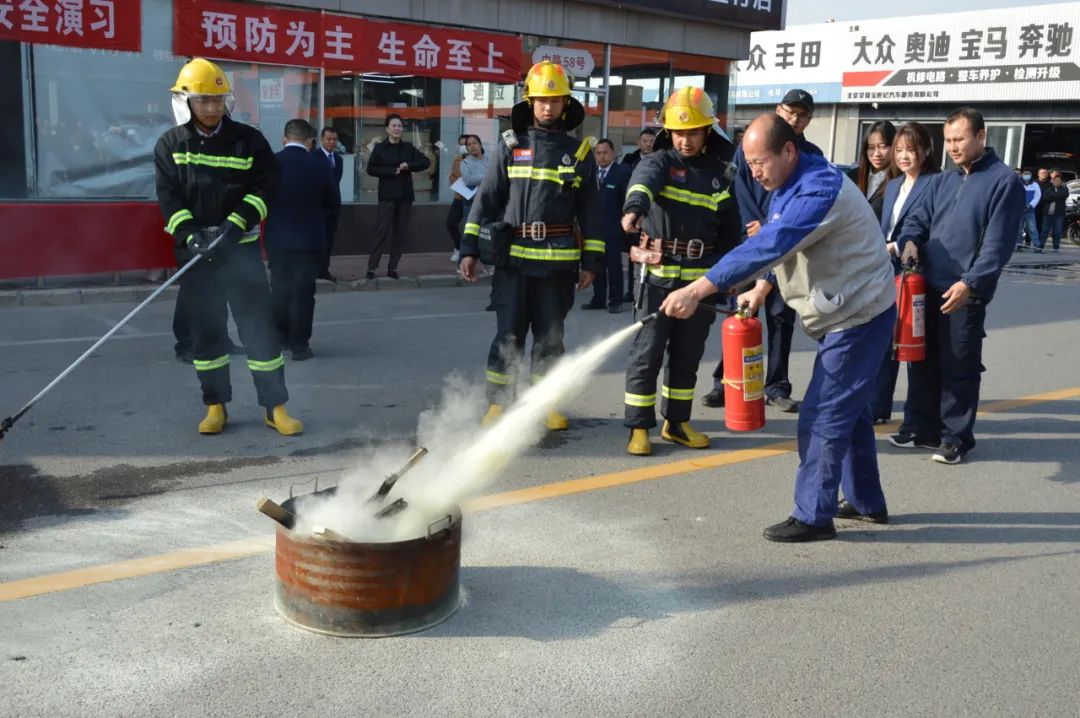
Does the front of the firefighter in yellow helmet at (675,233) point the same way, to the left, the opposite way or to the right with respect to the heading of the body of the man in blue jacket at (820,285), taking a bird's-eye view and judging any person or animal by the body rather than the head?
to the left

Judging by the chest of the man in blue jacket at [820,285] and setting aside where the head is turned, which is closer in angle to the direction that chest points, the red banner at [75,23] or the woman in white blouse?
the red banner

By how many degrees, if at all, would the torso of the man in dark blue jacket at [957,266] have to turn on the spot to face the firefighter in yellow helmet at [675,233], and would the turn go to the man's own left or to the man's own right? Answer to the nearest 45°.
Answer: approximately 45° to the man's own right

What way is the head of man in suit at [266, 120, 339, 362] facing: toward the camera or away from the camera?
away from the camera

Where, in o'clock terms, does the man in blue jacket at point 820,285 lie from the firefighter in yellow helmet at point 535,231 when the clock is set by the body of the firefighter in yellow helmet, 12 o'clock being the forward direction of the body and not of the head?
The man in blue jacket is roughly at 11 o'clock from the firefighter in yellow helmet.

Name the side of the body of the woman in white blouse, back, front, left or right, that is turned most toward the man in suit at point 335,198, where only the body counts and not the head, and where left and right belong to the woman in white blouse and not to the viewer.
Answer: right

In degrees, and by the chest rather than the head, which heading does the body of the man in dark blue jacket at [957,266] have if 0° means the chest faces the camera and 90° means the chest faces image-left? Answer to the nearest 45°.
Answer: approximately 45°

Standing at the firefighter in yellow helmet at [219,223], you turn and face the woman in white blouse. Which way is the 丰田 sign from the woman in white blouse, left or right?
left

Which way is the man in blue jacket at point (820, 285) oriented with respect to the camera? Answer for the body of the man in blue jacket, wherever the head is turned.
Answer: to the viewer's left
